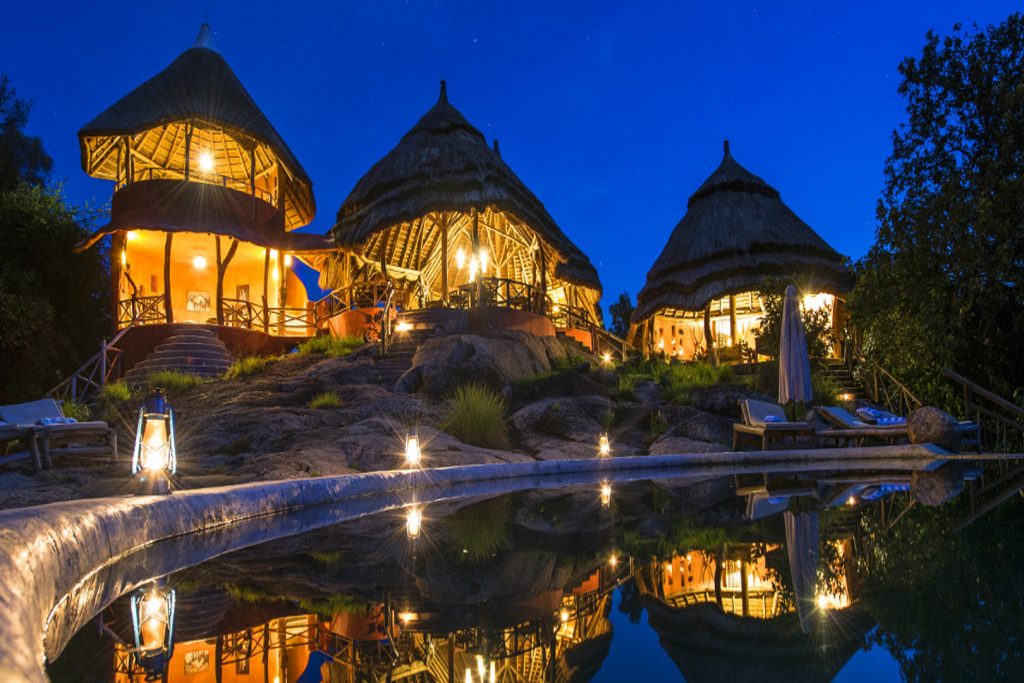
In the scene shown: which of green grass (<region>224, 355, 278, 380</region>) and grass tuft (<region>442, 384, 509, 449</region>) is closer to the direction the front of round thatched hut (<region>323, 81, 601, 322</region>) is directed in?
the grass tuft

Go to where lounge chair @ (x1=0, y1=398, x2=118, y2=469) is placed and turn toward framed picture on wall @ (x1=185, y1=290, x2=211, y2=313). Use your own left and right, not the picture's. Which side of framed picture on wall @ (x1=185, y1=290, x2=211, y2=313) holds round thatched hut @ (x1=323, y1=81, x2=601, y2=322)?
right

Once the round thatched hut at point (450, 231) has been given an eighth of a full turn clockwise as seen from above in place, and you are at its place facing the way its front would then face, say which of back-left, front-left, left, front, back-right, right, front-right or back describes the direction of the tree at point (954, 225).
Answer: left

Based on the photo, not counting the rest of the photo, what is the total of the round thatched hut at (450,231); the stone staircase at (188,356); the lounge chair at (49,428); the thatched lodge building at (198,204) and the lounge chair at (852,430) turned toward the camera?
3

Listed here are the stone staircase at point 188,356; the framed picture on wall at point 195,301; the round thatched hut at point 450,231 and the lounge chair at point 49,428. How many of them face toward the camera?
3

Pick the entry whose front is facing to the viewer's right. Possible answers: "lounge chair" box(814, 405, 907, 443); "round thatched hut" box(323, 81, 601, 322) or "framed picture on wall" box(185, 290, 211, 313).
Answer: the lounge chair

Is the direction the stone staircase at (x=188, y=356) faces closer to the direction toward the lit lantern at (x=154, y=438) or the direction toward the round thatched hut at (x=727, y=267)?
the lit lantern

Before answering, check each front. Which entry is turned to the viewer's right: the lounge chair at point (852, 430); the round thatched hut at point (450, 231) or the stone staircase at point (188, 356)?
the lounge chair

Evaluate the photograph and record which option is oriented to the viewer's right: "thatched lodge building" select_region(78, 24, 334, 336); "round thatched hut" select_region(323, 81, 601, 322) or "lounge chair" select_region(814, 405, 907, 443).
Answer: the lounge chair

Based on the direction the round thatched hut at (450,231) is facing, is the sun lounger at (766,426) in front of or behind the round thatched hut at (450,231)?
in front

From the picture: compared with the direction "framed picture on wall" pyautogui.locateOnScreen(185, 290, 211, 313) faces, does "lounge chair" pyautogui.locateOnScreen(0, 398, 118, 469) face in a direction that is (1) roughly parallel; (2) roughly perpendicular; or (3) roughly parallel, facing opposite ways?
roughly perpendicular

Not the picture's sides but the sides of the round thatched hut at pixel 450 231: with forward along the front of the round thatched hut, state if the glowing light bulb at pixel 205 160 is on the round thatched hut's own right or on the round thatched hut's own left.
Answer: on the round thatched hut's own right

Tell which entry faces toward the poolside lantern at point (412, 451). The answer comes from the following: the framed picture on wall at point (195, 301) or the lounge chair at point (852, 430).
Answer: the framed picture on wall

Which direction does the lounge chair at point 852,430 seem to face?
to the viewer's right

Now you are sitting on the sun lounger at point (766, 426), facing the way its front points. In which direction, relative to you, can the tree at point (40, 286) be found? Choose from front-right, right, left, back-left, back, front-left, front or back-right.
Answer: back-right
